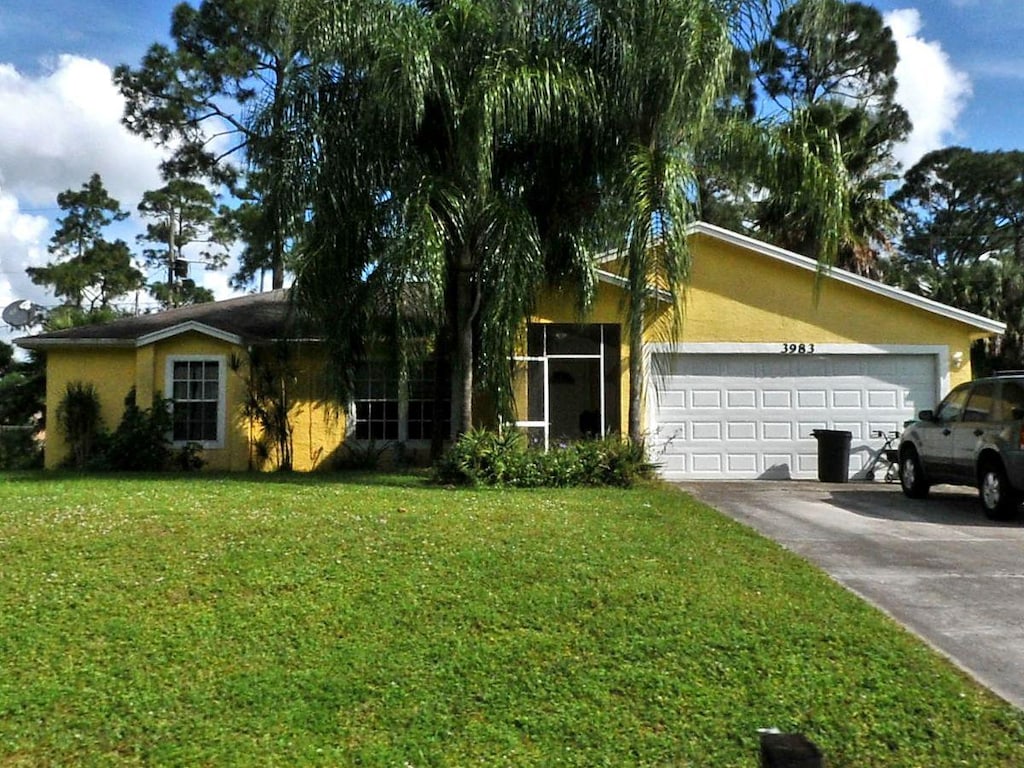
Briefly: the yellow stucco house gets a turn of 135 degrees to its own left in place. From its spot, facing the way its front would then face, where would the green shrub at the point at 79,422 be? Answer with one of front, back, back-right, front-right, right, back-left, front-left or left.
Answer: back-left

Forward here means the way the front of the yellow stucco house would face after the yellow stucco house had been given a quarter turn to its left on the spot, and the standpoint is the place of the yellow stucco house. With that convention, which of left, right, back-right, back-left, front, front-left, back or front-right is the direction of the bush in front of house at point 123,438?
back

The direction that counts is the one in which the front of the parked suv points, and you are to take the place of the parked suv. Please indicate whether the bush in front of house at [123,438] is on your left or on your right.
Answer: on your left

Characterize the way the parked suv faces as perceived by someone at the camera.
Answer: facing away from the viewer and to the left of the viewer

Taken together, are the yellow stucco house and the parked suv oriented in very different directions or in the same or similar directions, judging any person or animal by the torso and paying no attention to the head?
very different directions

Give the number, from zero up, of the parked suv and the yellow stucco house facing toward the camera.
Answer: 1

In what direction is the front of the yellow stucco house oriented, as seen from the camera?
facing the viewer

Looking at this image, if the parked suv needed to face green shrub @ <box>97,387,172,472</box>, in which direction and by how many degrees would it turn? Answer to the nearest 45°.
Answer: approximately 45° to its left
